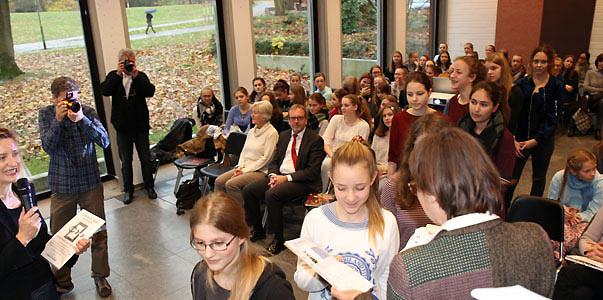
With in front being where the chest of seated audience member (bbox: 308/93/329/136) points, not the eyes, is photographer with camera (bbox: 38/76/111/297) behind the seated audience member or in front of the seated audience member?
in front

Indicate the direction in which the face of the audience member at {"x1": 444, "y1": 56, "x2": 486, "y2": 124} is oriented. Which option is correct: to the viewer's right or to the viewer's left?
to the viewer's left

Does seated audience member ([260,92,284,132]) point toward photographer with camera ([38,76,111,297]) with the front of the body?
yes

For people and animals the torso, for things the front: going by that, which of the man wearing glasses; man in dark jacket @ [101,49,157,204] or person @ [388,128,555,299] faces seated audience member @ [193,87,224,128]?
person @ [388,128,555,299]

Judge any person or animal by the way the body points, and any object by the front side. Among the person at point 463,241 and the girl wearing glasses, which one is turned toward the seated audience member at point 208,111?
the person at point 463,241

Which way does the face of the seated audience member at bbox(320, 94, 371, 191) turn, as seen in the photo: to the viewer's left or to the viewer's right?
to the viewer's left

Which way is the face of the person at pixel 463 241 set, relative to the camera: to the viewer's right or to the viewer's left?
to the viewer's left

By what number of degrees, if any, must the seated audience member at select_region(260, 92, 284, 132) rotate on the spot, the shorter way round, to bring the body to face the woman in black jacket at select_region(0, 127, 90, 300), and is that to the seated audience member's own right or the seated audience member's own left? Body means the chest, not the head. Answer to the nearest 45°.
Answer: approximately 45° to the seated audience member's own left

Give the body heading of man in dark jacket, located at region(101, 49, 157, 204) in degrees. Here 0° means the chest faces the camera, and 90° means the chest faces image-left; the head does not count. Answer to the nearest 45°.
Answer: approximately 0°

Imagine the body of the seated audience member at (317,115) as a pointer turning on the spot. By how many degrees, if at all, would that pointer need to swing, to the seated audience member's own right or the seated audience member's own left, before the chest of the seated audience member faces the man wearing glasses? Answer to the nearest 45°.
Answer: approximately 45° to the seated audience member's own left

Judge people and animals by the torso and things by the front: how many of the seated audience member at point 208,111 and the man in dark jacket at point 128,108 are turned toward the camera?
2

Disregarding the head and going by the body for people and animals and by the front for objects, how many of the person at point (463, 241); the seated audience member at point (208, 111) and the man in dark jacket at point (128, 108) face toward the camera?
2

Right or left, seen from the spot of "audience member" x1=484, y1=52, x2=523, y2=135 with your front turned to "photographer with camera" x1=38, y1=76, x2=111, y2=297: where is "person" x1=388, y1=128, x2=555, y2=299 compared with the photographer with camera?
left

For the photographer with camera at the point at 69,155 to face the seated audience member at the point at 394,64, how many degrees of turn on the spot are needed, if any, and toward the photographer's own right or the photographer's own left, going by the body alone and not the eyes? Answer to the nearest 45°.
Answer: approximately 90° to the photographer's own left
